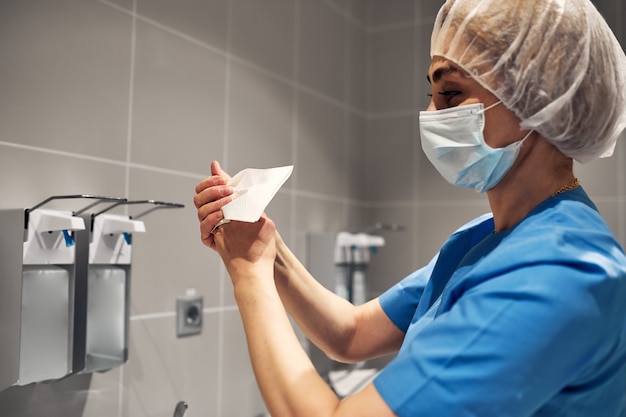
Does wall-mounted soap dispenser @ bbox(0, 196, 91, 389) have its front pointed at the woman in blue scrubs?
yes

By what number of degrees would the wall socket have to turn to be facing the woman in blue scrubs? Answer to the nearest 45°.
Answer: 0° — it already faces them

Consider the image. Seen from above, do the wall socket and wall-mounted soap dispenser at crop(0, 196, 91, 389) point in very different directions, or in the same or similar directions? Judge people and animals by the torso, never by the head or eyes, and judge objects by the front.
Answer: same or similar directions

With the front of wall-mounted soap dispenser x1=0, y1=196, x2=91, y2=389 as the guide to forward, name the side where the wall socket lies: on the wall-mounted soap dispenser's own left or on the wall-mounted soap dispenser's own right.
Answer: on the wall-mounted soap dispenser's own left

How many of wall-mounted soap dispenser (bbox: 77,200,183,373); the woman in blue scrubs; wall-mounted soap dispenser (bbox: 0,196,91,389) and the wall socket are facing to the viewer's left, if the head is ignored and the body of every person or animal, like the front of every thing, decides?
1

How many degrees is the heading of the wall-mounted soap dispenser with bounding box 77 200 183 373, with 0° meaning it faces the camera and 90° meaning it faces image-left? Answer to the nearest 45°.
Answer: approximately 315°

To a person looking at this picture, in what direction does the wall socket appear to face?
facing the viewer and to the right of the viewer

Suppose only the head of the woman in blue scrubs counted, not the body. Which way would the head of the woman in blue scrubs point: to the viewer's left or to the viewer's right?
to the viewer's left

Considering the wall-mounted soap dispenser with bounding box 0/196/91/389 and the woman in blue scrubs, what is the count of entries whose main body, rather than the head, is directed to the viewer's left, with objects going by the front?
1

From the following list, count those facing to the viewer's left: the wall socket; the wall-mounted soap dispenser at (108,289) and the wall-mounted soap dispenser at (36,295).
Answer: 0

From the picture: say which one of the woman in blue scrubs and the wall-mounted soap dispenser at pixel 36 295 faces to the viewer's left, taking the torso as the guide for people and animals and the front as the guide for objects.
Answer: the woman in blue scrubs

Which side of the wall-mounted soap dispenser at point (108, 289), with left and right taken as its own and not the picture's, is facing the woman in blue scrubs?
front

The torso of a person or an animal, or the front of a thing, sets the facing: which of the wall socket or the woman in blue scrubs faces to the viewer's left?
the woman in blue scrubs

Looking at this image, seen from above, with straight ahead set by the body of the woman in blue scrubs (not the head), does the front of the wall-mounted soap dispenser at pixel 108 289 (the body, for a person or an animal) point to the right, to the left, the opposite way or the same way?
the opposite way

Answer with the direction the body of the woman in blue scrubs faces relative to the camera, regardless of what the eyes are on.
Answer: to the viewer's left

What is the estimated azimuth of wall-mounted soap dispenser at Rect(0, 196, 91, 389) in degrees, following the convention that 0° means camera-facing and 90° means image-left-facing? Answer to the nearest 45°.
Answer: approximately 315°
